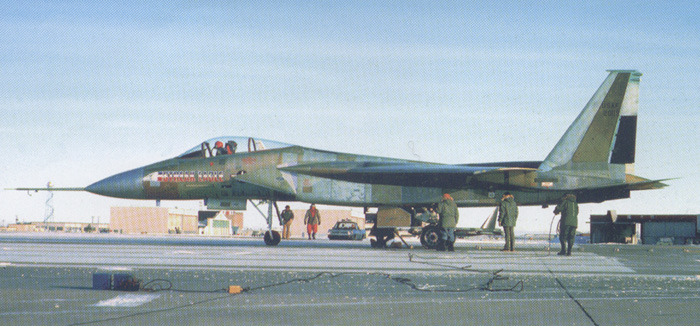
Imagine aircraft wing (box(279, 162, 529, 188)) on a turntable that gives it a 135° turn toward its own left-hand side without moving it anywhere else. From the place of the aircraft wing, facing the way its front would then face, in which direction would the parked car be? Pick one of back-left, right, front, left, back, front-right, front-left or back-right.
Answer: back-left

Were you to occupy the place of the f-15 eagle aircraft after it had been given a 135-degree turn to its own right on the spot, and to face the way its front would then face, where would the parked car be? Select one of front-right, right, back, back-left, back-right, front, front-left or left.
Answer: front-left

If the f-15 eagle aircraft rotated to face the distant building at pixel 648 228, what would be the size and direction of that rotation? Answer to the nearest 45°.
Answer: approximately 135° to its right

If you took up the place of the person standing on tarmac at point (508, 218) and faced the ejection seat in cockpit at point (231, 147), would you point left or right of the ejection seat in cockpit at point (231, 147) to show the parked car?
right

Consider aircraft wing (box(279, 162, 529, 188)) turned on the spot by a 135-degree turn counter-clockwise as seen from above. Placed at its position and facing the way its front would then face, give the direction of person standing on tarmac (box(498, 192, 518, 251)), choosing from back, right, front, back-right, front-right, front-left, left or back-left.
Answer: front

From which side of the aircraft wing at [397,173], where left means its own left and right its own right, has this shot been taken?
left

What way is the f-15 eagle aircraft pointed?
to the viewer's left
